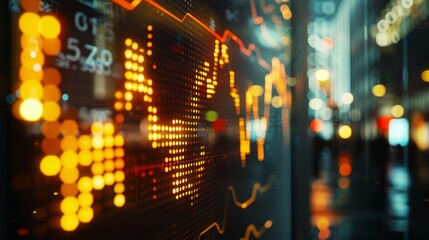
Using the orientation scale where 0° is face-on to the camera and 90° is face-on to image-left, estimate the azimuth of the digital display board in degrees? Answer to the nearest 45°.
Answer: approximately 315°
